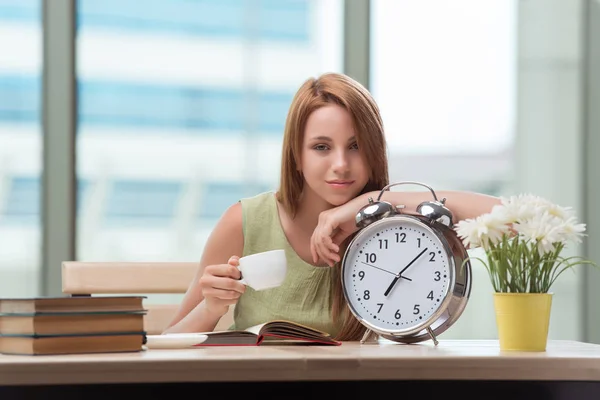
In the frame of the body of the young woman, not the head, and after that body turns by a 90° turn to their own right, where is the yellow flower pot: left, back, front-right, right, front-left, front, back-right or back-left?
back-left

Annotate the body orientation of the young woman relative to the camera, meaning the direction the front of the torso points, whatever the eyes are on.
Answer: toward the camera

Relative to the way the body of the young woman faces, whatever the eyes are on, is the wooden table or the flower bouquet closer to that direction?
the wooden table

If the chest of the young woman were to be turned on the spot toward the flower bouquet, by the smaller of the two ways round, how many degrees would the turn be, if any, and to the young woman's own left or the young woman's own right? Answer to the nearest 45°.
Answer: approximately 45° to the young woman's own left

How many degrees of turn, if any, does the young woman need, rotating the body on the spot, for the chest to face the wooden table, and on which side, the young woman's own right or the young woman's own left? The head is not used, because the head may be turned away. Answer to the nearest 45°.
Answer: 0° — they already face it
